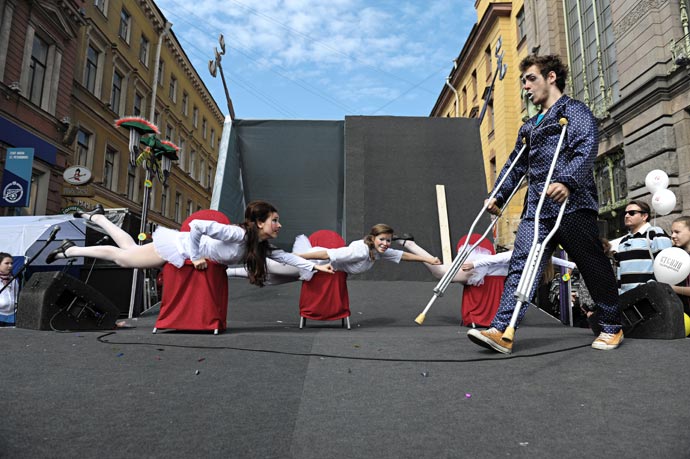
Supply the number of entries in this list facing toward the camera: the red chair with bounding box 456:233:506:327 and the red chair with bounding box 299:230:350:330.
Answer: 2

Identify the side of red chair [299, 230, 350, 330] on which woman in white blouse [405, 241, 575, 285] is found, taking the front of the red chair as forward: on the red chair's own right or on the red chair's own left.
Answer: on the red chair's own left

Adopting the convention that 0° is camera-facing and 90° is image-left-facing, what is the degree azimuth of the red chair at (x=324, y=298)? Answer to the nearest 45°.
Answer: approximately 0°

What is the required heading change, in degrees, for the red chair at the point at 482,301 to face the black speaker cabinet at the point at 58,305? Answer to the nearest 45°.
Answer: approximately 45° to its right

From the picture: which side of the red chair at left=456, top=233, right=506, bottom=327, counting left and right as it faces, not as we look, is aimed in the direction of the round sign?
right

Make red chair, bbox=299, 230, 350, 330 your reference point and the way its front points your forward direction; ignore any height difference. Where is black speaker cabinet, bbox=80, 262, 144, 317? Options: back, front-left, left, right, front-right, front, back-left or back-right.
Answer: back-right

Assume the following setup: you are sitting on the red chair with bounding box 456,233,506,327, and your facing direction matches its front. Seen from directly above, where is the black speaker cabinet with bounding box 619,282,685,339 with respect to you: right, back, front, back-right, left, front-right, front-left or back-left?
front-left

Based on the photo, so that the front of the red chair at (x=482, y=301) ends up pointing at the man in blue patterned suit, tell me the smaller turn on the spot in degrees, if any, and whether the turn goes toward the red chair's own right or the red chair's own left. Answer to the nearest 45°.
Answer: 0° — it already faces them
